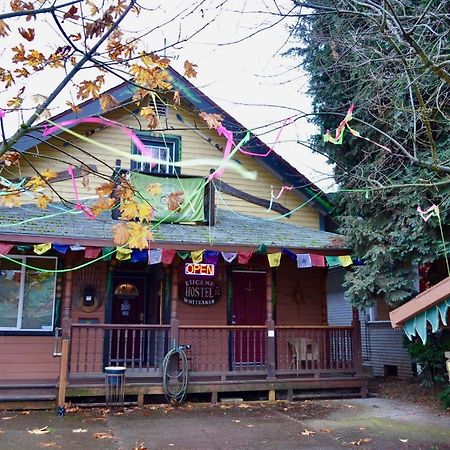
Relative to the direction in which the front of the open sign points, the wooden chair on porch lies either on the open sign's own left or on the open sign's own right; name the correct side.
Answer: on the open sign's own left

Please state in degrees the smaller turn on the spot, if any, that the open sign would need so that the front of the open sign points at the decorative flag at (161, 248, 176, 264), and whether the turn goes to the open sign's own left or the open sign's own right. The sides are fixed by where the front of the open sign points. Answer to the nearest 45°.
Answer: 0° — it already faces it

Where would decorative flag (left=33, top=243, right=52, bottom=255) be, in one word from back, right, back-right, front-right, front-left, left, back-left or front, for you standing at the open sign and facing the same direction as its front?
front-right

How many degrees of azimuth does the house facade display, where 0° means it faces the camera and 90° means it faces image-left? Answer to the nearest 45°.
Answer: approximately 0°

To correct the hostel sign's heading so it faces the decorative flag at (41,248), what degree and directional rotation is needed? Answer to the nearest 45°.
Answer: approximately 45° to its right

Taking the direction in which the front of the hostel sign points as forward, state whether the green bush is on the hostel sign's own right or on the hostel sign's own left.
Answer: on the hostel sign's own left

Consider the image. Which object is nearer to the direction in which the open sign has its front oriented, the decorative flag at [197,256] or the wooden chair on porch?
the decorative flag

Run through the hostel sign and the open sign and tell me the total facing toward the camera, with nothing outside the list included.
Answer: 2

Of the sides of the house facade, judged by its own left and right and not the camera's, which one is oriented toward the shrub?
left

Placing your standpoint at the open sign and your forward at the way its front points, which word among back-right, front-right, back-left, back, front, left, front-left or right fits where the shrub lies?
left
